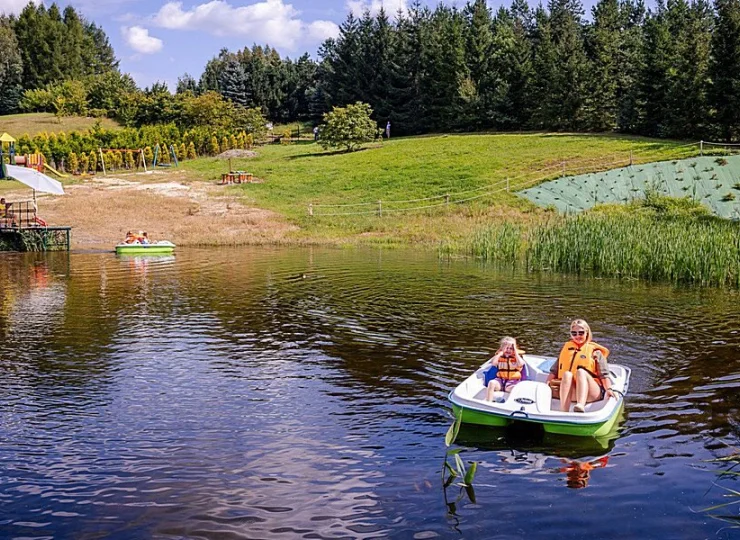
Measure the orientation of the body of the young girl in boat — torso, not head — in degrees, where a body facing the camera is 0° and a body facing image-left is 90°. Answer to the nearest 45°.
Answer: approximately 0°

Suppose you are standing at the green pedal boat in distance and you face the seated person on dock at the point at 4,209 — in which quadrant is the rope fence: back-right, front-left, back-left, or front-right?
back-right

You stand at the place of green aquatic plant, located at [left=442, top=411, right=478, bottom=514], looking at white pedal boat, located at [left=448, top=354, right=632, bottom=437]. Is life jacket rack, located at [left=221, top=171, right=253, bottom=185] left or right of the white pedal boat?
left

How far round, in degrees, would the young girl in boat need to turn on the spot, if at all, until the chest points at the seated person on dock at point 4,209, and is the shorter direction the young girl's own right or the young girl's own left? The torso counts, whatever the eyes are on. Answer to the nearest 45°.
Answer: approximately 135° to the young girl's own right

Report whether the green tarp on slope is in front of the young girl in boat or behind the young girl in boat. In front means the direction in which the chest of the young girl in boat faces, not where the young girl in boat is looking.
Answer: behind

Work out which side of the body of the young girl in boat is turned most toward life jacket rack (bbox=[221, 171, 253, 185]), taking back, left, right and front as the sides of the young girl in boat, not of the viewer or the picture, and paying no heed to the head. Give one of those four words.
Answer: back
